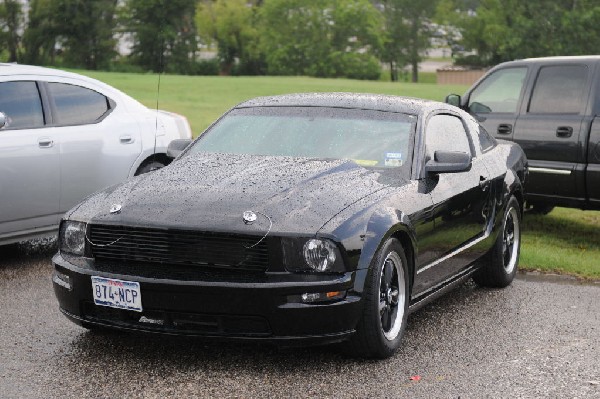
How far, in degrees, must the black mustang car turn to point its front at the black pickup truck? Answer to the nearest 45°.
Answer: approximately 180°

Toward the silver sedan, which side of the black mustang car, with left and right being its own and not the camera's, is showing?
right

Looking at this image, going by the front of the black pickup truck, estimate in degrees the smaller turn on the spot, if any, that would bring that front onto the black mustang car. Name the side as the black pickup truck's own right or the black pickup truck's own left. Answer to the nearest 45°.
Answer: approximately 90° to the black pickup truck's own left

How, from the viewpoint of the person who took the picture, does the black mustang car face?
facing the viewer and to the left of the viewer

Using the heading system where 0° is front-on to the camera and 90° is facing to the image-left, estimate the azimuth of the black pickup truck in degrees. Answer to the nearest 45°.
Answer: approximately 90°

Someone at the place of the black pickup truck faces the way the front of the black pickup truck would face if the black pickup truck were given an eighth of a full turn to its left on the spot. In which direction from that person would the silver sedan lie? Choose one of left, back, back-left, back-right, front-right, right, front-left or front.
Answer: front

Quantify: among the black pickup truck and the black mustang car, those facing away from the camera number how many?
0
